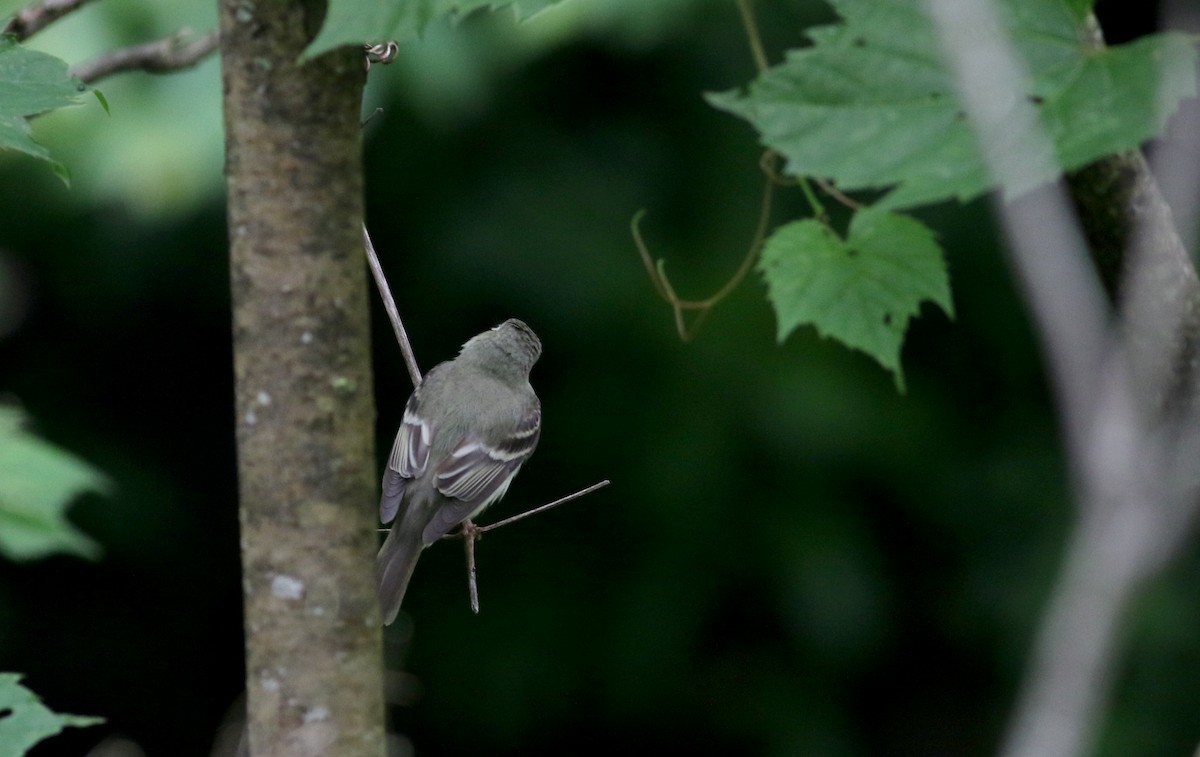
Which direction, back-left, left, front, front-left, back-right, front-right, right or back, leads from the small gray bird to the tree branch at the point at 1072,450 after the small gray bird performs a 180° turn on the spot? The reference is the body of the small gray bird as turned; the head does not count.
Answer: front-left

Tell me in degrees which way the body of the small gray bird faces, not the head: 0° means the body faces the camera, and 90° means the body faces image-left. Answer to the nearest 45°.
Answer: approximately 225°

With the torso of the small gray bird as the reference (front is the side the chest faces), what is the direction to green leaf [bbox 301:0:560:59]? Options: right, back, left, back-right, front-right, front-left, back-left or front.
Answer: back-right

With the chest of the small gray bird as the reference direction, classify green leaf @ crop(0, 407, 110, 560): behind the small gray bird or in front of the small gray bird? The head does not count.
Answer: behind
